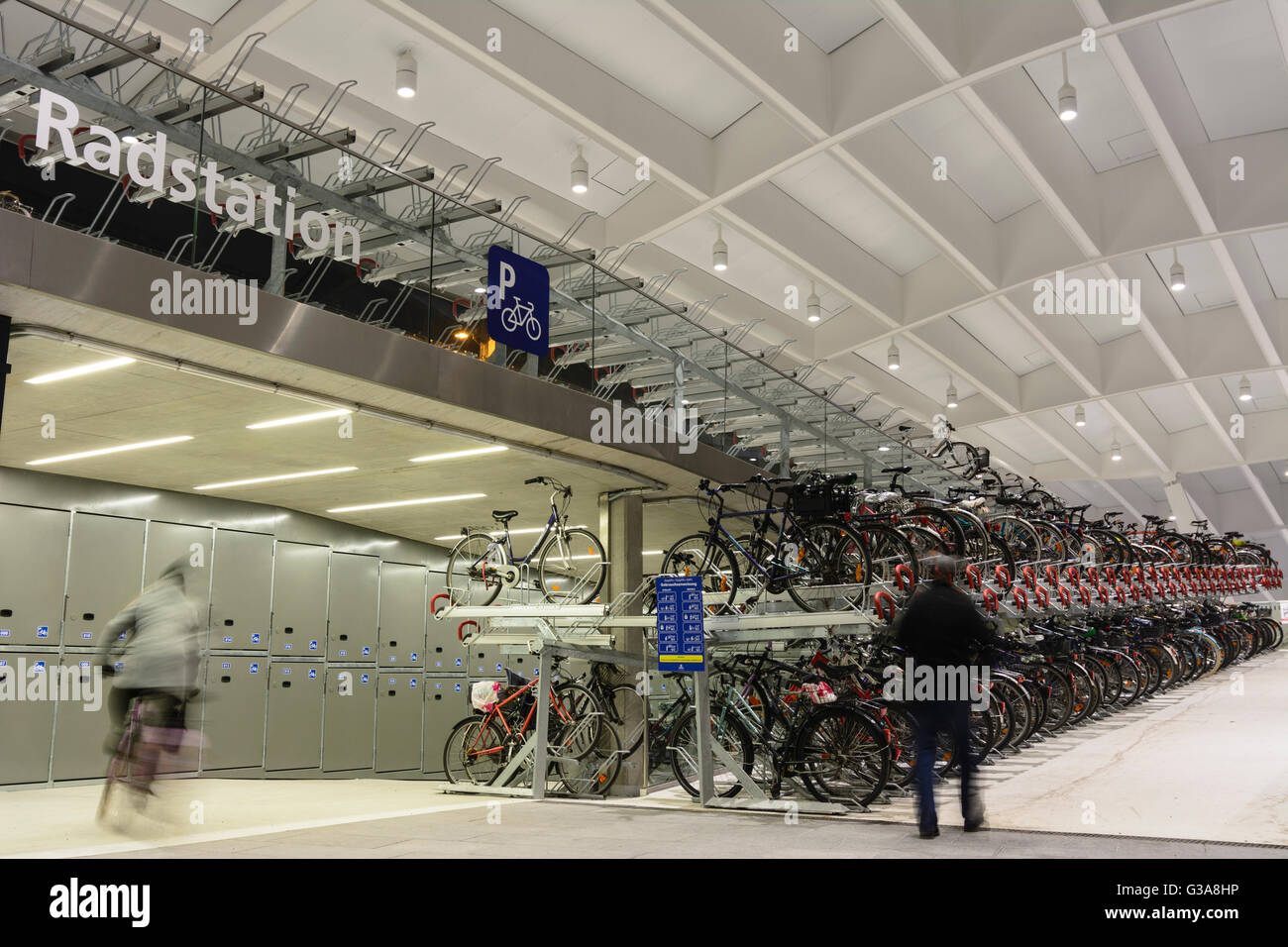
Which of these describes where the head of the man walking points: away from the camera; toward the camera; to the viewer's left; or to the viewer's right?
away from the camera

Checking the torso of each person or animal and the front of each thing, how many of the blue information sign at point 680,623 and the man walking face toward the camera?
1

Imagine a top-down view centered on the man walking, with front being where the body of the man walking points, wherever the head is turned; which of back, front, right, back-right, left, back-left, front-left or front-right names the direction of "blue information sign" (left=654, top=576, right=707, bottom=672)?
front-left

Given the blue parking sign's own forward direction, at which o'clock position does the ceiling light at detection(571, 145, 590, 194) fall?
The ceiling light is roughly at 8 o'clock from the blue parking sign.

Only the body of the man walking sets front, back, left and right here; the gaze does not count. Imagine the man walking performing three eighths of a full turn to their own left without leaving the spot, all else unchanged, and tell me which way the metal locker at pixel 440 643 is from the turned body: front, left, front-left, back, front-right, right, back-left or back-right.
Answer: right

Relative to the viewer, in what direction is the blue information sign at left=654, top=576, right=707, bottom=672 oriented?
toward the camera

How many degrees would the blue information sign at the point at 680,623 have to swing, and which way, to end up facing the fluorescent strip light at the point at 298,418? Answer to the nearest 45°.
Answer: approximately 90° to its right

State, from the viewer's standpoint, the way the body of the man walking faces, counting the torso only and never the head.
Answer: away from the camera

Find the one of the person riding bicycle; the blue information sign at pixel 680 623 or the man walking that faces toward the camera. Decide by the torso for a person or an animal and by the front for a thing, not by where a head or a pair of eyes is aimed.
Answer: the blue information sign

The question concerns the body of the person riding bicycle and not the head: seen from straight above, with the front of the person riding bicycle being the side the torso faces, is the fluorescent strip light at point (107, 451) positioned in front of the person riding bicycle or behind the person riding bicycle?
in front

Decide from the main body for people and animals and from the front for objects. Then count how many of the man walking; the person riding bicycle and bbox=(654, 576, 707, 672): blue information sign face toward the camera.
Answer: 1

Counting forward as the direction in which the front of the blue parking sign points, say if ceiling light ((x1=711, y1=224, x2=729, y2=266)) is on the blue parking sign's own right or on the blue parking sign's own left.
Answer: on the blue parking sign's own left
